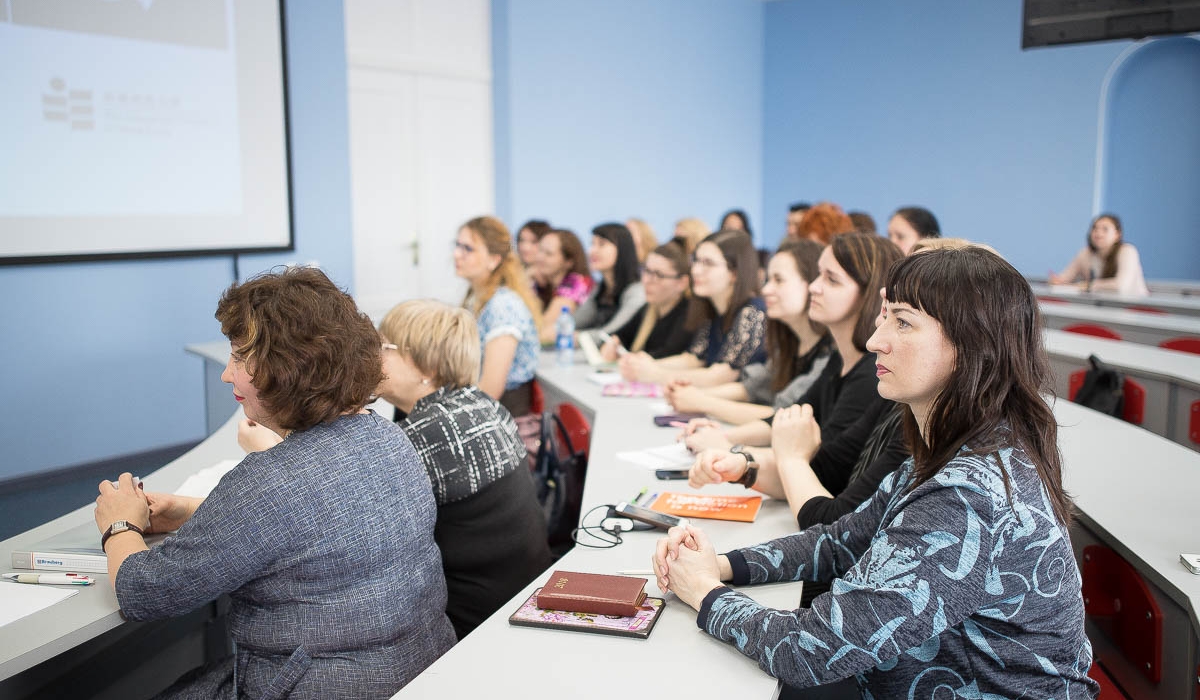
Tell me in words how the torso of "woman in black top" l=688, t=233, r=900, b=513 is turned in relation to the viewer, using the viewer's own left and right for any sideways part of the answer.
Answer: facing to the left of the viewer

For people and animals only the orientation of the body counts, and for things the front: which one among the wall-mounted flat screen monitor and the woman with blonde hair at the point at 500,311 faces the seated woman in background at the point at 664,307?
the wall-mounted flat screen monitor

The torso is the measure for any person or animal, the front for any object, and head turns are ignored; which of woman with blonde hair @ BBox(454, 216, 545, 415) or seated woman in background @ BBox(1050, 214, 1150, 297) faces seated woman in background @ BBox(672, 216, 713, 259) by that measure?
seated woman in background @ BBox(1050, 214, 1150, 297)

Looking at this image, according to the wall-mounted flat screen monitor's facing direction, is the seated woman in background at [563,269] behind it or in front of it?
in front

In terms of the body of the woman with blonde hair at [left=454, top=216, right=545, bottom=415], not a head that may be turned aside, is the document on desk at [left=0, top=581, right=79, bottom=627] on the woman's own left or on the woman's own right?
on the woman's own left

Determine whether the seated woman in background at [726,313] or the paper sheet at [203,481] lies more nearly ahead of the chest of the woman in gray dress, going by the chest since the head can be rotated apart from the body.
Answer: the paper sheet

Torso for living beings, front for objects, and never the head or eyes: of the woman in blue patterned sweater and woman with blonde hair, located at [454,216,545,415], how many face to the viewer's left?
2

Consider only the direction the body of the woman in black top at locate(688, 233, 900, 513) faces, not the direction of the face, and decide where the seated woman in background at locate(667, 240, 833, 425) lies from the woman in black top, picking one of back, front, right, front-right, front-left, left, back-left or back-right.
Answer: right

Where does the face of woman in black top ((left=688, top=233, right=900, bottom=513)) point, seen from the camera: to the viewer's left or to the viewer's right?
to the viewer's left

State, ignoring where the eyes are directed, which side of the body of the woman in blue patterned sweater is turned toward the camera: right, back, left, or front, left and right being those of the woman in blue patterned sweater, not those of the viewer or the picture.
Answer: left

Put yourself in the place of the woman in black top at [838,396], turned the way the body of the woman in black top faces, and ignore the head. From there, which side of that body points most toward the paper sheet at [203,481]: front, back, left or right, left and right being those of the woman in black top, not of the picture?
front

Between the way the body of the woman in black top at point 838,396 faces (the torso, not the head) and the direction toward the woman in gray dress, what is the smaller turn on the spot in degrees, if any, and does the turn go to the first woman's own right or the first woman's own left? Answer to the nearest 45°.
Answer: approximately 45° to the first woman's own left

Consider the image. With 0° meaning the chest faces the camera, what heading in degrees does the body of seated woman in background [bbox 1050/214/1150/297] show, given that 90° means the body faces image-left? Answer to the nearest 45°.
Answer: approximately 45°

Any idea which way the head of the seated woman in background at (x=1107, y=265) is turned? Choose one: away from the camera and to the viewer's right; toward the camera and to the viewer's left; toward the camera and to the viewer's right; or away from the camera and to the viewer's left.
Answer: toward the camera and to the viewer's left

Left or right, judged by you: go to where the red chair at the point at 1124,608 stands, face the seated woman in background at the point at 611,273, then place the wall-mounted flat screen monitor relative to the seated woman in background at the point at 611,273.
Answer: right
